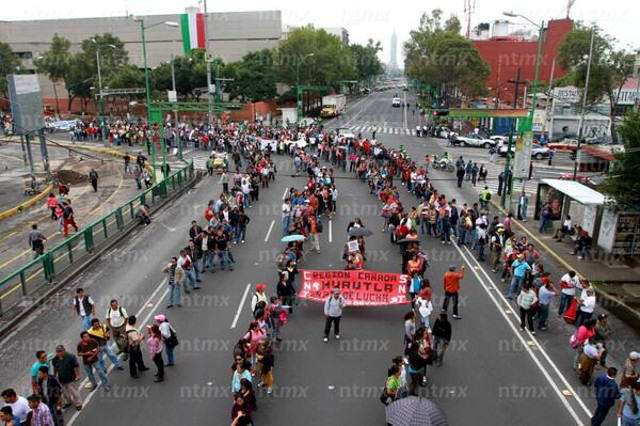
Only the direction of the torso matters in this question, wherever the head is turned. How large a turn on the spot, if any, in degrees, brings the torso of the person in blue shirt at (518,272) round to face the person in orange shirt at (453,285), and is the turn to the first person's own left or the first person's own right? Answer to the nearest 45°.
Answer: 0° — they already face them

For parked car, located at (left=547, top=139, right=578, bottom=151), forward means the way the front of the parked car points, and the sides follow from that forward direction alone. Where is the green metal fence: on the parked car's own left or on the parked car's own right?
on the parked car's own left

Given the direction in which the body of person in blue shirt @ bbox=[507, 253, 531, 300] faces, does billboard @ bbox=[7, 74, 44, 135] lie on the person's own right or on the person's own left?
on the person's own right

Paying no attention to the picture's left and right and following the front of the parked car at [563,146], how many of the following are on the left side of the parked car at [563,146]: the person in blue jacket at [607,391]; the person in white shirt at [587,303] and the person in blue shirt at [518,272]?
3

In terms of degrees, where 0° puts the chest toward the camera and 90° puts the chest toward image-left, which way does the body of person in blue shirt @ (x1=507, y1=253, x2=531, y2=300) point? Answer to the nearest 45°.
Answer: approximately 45°

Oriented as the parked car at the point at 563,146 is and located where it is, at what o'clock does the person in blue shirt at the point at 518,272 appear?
The person in blue shirt is roughly at 9 o'clock from the parked car.

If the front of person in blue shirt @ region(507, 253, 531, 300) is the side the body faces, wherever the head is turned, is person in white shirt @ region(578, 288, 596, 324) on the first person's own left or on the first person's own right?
on the first person's own left

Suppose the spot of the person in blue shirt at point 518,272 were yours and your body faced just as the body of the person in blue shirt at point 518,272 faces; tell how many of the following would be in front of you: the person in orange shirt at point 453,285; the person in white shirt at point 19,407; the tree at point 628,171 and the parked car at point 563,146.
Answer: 2

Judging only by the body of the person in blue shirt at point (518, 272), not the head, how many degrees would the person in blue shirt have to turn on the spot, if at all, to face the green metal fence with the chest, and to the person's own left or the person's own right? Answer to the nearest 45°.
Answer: approximately 45° to the person's own right
